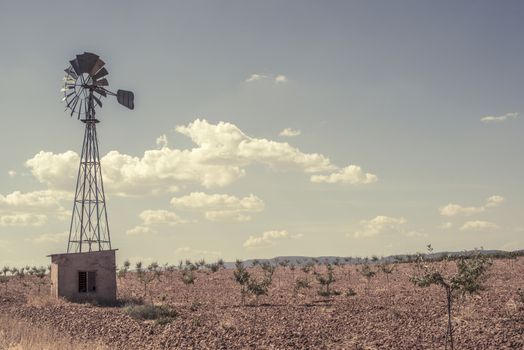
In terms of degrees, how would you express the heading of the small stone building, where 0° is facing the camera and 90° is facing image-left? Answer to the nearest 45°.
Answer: approximately 0°

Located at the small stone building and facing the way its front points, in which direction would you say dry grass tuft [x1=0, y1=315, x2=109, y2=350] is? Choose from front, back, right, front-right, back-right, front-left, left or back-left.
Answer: front
